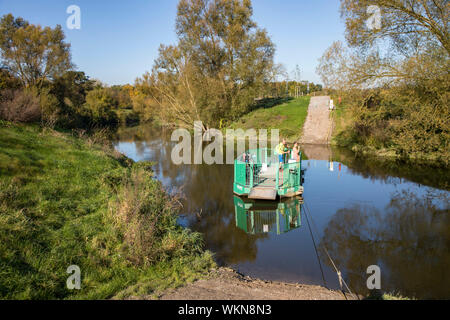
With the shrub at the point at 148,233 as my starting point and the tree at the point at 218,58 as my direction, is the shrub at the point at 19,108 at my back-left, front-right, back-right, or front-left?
front-left

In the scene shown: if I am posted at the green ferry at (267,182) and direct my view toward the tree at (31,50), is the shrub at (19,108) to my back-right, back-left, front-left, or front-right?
front-left

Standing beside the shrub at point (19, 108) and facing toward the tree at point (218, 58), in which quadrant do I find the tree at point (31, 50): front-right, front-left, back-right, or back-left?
front-left
